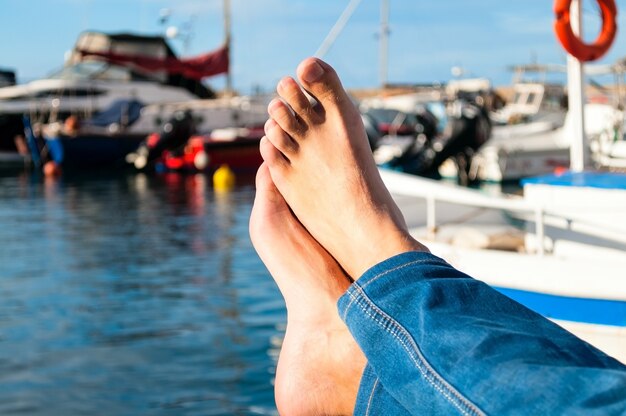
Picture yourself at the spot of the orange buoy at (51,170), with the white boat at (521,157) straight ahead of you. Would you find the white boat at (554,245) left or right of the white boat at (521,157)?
right

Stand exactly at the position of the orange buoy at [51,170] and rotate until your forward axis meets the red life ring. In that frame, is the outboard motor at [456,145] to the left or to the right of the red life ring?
left

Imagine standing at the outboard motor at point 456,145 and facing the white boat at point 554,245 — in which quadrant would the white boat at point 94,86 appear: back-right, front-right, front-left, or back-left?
back-right

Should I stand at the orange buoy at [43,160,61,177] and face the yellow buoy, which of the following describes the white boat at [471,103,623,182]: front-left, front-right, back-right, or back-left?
front-left
